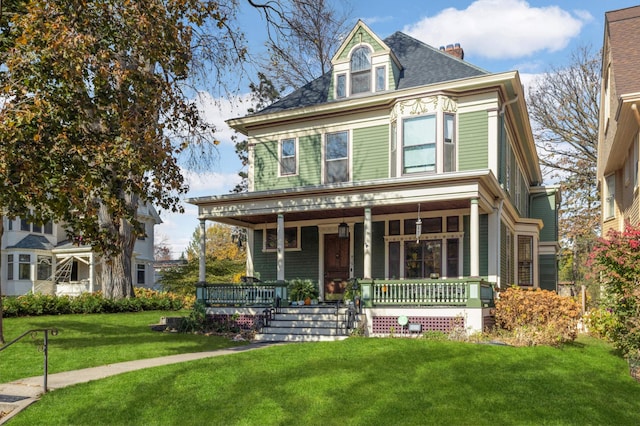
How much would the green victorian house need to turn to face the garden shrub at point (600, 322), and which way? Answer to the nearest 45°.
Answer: approximately 90° to its left

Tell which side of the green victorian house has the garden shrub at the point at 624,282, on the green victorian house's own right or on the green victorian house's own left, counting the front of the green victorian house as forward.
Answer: on the green victorian house's own left

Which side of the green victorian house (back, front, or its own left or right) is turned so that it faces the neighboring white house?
right

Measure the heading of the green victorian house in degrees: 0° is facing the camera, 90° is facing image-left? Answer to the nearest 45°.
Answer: approximately 45°
